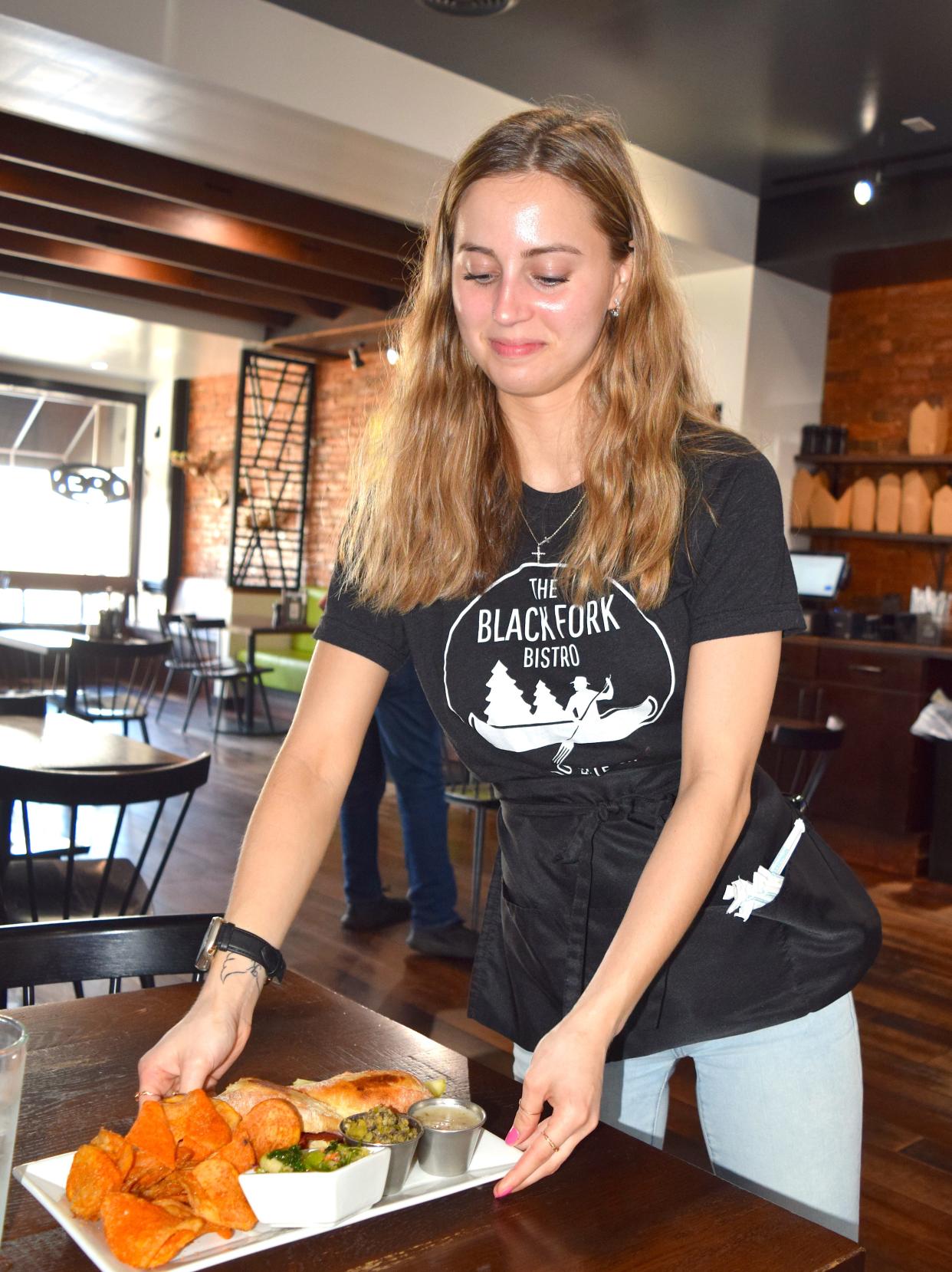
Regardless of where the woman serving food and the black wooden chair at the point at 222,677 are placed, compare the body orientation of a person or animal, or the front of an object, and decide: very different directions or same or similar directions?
very different directions

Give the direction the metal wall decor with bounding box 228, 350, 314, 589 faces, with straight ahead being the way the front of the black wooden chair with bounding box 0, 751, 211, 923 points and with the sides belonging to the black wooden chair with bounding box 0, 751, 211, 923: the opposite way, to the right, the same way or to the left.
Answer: the opposite way

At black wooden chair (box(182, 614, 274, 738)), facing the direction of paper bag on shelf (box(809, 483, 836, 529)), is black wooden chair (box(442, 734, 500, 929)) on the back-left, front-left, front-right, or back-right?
front-right

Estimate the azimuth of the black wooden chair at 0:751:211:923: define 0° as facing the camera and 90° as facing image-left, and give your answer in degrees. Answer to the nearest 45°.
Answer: approximately 180°

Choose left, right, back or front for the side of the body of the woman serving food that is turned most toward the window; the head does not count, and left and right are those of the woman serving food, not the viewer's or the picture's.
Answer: right

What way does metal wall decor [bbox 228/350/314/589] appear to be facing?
toward the camera

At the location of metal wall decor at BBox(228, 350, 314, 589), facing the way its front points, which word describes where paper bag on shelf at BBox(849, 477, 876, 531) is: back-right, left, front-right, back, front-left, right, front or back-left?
front-left

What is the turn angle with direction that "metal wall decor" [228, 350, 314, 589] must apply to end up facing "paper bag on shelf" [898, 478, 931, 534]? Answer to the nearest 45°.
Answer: approximately 45° to its left

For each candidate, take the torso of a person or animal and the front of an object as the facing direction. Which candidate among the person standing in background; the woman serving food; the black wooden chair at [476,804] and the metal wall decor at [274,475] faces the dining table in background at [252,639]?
the metal wall decor

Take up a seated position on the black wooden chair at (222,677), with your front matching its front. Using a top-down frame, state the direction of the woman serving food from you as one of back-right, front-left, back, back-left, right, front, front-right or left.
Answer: back-right

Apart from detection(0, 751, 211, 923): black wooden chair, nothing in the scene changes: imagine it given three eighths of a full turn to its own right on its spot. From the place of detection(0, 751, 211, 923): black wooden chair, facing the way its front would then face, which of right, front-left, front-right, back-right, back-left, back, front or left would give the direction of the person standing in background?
left

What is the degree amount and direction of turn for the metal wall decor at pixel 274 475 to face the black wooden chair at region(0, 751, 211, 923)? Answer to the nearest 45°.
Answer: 0° — it already faces it
